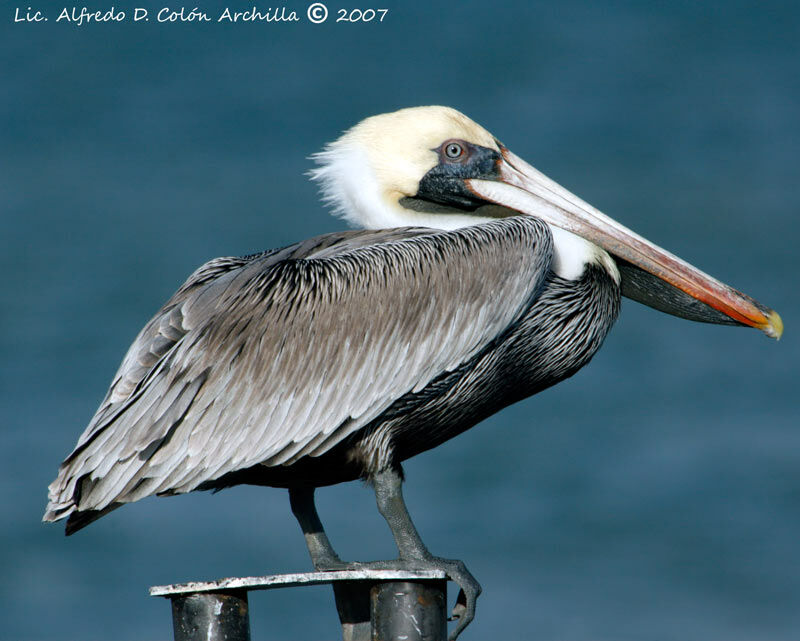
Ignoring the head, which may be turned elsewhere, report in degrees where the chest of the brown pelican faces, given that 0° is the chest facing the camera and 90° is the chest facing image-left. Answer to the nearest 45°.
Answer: approximately 270°
